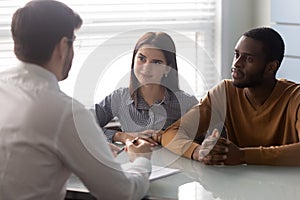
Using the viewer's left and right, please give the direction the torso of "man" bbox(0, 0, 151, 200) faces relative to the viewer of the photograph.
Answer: facing away from the viewer and to the right of the viewer

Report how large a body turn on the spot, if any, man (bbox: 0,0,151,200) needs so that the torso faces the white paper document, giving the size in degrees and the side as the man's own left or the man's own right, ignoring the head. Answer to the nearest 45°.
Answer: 0° — they already face it

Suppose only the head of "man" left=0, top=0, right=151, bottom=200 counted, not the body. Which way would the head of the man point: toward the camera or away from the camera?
away from the camera
